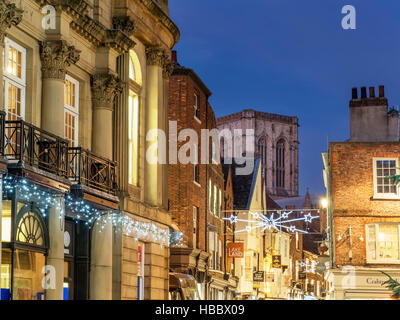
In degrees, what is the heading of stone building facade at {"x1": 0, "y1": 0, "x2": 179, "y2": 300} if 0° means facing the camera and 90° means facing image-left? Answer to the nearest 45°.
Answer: approximately 315°

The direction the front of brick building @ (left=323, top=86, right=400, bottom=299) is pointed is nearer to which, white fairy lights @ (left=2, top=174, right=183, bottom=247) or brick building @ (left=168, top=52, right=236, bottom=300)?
the white fairy lights

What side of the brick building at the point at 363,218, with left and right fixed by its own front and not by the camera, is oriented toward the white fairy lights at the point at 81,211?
front

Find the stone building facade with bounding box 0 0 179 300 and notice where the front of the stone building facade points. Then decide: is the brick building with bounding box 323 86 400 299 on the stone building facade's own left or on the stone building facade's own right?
on the stone building facade's own left

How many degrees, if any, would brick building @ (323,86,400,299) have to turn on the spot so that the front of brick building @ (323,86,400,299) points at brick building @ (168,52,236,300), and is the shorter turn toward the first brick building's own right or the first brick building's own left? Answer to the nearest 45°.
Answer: approximately 90° to the first brick building's own right

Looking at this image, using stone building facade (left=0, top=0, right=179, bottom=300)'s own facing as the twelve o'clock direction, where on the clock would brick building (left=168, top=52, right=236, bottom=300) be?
The brick building is roughly at 8 o'clock from the stone building facade.

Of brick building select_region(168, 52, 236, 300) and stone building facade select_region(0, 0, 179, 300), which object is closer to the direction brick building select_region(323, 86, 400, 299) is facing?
the stone building facade
